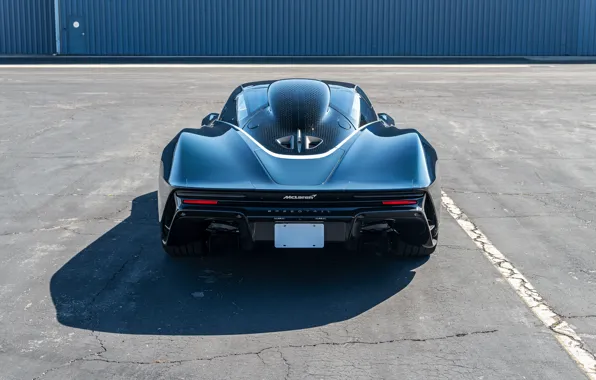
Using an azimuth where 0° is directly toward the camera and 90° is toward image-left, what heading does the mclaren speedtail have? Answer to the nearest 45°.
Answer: approximately 180°
